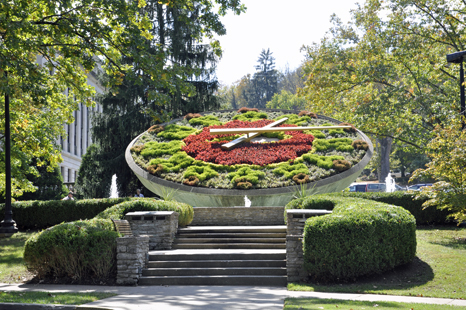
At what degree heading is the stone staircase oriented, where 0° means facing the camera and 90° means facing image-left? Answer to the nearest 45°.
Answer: approximately 0°

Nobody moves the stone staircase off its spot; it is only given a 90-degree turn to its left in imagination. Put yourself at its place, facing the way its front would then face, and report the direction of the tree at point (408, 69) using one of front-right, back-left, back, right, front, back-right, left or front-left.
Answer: front-left

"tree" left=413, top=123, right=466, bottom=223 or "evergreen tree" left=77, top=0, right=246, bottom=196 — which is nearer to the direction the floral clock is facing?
the tree

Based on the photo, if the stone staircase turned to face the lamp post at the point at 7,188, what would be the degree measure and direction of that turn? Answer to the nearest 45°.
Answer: approximately 135° to its right

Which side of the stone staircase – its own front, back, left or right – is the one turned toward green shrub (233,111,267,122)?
back

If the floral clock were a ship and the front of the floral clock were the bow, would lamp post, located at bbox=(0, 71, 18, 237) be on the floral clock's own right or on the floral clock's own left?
on the floral clock's own right

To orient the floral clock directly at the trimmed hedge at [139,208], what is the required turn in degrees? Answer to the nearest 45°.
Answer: approximately 45° to its right

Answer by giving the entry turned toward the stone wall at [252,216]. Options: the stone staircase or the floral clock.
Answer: the floral clock

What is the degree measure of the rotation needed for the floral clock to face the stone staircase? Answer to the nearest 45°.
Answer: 0° — it already faces it

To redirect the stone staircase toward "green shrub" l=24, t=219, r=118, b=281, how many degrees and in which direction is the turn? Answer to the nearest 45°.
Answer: approximately 90° to its right

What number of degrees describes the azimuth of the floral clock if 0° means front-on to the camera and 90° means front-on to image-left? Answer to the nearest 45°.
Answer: approximately 0°

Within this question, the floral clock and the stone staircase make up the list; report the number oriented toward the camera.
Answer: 2
